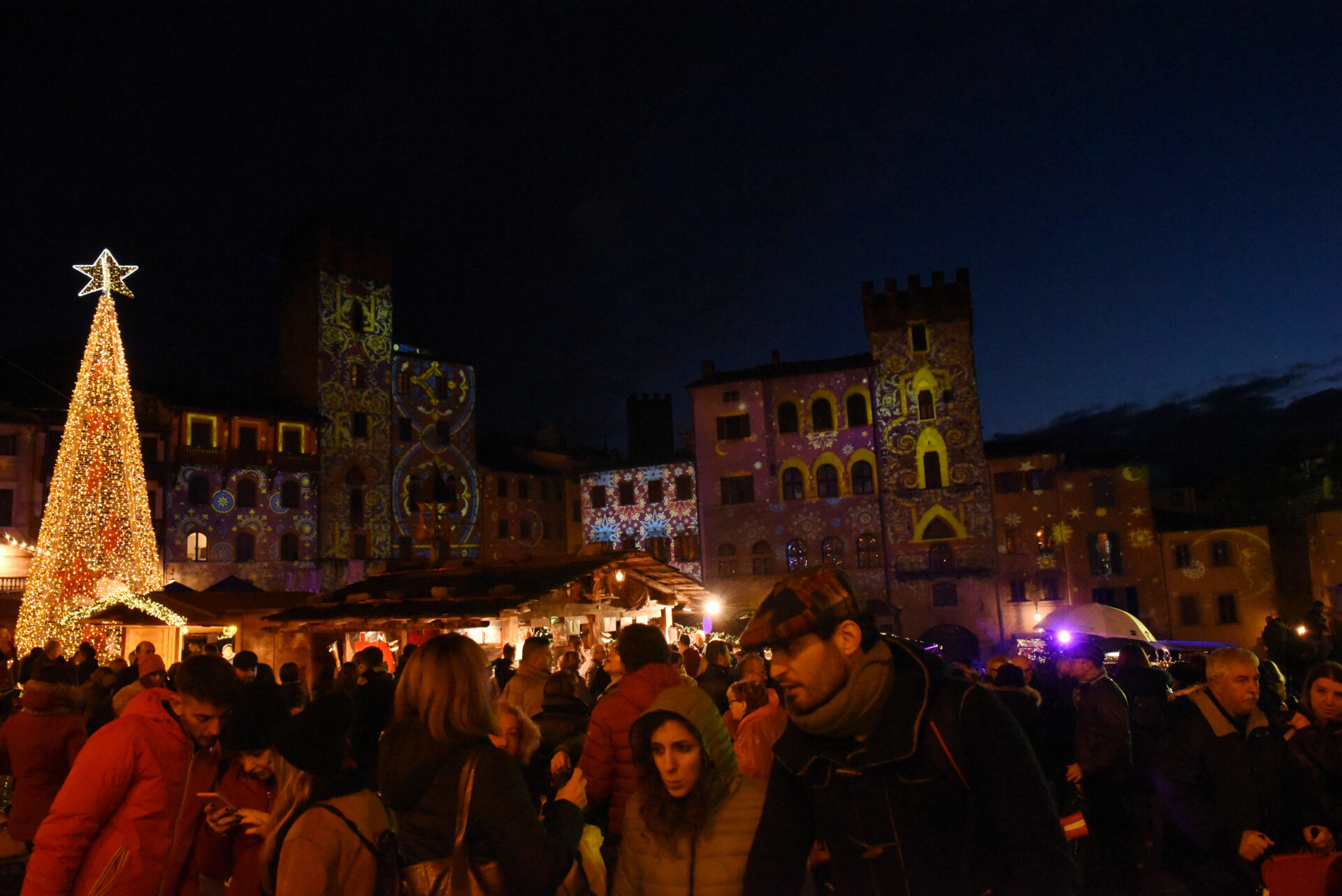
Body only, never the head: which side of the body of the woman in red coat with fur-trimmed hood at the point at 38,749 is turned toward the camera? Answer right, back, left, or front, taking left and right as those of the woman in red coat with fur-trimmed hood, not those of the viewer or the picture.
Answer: back

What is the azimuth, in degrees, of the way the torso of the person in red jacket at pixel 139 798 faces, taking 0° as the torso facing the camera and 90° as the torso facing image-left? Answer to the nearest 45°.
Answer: approximately 315°

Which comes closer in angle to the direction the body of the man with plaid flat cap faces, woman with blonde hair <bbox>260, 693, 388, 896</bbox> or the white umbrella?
the woman with blonde hair

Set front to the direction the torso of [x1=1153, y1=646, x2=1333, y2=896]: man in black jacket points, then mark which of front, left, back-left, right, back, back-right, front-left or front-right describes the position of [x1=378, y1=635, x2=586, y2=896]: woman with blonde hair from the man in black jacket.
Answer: right

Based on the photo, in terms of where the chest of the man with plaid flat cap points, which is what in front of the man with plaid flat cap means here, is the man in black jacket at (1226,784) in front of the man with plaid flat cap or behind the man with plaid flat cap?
behind

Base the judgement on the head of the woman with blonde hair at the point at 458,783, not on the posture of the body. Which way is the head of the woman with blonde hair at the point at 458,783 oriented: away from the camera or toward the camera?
away from the camera

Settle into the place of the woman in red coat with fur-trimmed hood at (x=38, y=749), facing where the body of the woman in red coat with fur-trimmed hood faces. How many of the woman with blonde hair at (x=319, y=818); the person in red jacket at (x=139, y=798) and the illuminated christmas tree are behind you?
2

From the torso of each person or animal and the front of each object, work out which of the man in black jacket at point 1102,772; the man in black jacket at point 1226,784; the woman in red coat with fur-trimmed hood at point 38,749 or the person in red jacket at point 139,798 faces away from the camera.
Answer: the woman in red coat with fur-trimmed hood

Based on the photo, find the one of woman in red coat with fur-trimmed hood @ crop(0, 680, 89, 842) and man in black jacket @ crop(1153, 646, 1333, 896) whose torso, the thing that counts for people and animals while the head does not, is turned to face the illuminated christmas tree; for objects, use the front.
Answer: the woman in red coat with fur-trimmed hood

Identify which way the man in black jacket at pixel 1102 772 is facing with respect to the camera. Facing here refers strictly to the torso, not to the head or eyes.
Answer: to the viewer's left

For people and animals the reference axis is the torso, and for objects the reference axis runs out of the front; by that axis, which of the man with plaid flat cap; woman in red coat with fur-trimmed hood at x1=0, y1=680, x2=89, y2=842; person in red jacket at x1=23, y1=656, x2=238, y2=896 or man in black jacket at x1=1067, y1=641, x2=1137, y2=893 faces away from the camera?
the woman in red coat with fur-trimmed hood

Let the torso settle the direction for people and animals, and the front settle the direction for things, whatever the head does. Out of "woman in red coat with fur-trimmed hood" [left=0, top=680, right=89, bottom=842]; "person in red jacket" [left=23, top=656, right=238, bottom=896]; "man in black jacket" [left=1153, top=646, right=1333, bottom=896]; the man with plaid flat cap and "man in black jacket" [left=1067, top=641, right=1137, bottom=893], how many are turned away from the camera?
1

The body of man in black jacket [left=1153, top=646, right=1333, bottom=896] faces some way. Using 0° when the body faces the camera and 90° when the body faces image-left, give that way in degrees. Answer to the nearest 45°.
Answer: approximately 315°

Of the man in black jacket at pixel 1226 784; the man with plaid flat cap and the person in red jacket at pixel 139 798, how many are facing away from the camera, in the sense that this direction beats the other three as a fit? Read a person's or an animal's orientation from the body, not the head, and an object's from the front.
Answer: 0

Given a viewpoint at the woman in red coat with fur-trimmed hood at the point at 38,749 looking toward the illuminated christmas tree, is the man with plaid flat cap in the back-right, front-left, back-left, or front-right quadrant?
back-right

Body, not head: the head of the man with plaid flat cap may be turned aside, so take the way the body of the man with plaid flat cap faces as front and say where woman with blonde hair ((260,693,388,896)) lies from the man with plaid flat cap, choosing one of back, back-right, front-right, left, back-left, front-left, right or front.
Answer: front-right

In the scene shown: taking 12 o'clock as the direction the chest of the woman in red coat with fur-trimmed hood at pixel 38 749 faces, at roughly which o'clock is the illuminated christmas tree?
The illuminated christmas tree is roughly at 12 o'clock from the woman in red coat with fur-trimmed hood.
